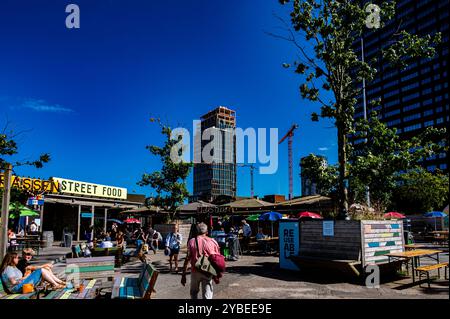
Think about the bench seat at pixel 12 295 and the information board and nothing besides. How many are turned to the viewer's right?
1

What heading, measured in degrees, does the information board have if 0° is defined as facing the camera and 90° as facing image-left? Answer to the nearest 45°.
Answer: approximately 0°

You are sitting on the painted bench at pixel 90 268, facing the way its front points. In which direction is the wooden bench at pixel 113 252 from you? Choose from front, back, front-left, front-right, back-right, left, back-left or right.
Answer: back

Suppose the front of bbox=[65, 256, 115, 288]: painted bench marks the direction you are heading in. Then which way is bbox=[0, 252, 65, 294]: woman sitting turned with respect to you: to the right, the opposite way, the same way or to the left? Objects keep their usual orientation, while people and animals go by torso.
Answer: to the left

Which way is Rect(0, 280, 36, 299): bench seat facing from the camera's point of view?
to the viewer's right

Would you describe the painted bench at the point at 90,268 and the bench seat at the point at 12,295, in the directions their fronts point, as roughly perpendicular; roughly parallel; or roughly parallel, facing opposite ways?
roughly perpendicular

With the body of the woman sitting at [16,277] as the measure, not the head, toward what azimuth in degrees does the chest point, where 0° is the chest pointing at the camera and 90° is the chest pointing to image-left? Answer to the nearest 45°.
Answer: approximately 270°
